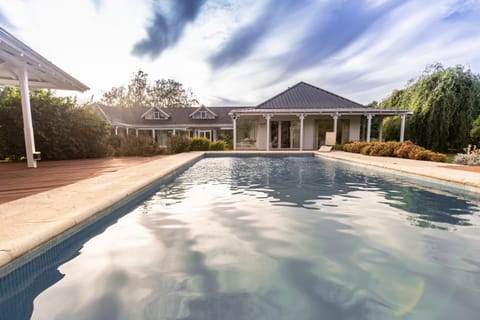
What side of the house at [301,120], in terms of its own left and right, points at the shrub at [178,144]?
right

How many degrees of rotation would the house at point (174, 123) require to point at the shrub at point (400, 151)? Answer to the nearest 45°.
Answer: approximately 45° to its left

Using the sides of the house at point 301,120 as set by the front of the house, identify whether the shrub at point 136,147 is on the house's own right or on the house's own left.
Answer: on the house's own right

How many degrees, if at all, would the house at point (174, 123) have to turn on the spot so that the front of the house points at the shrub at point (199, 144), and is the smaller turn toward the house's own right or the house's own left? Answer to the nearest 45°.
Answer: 0° — it already faces it

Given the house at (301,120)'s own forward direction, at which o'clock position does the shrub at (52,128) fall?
The shrub is roughly at 2 o'clock from the house.

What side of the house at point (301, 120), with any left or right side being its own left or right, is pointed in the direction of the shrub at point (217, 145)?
right

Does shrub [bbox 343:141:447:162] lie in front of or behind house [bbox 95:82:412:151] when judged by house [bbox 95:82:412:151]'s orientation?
in front

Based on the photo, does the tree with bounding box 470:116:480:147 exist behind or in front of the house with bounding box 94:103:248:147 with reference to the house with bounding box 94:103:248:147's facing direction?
in front

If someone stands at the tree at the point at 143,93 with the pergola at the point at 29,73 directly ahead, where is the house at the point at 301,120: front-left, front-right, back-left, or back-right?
front-left

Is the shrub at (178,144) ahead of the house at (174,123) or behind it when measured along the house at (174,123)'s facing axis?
ahead

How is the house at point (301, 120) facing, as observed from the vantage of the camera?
facing the viewer
